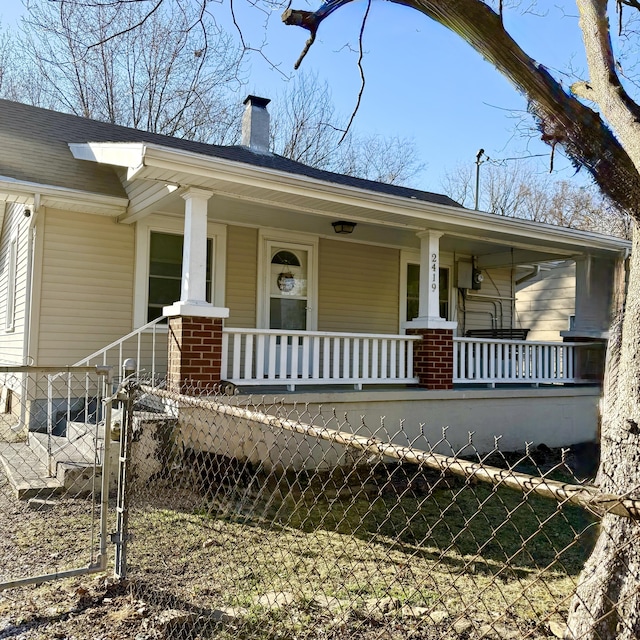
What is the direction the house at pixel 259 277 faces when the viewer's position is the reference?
facing the viewer and to the right of the viewer

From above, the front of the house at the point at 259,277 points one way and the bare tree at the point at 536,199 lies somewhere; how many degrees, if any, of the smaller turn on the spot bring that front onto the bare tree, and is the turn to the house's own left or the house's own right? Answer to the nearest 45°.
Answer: approximately 90° to the house's own left

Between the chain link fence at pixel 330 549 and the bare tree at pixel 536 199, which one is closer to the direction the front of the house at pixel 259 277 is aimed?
the chain link fence

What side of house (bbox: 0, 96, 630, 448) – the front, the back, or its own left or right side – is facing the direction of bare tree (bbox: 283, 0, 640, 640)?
front

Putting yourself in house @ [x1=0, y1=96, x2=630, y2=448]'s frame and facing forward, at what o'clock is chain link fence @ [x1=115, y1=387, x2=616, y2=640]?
The chain link fence is roughly at 1 o'clock from the house.
